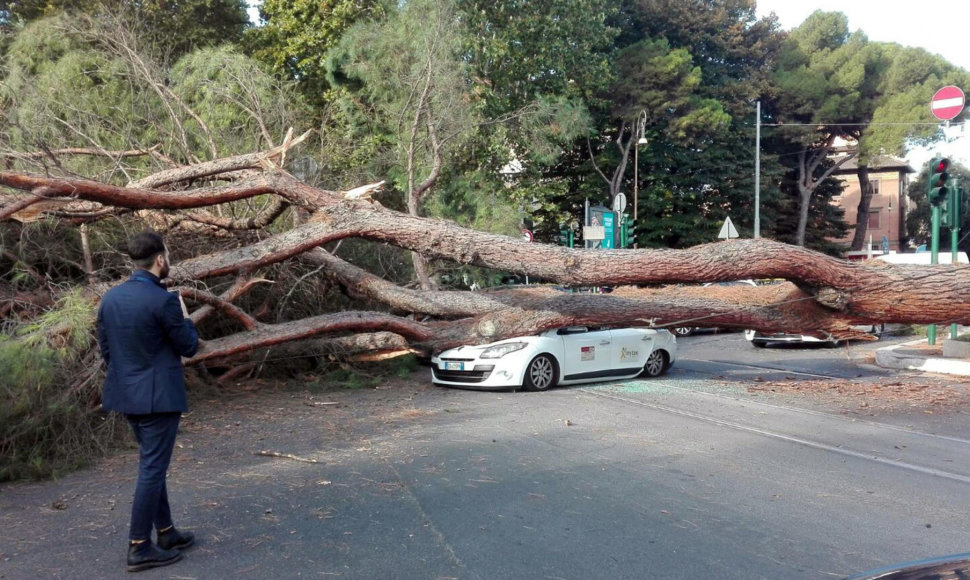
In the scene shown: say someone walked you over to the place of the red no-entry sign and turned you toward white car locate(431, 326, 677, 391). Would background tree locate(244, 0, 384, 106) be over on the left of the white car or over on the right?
right

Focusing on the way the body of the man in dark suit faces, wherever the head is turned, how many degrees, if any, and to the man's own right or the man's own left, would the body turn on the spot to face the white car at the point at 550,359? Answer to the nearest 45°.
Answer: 0° — they already face it

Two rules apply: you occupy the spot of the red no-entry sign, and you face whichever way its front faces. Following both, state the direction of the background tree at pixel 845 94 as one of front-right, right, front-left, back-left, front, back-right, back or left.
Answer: back

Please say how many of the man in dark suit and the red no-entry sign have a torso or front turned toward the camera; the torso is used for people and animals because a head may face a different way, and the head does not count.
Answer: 1

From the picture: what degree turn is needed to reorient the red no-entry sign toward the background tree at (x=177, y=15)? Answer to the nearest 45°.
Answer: approximately 90° to its right

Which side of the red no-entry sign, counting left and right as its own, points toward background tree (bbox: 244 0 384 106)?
right

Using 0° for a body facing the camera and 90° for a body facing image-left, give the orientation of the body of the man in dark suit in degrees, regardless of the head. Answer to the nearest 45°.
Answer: approximately 225°

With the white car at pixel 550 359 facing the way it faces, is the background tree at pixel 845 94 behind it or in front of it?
behind

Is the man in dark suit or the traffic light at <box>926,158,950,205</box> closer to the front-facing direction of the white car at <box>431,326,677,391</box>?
the man in dark suit

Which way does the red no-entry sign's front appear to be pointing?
toward the camera

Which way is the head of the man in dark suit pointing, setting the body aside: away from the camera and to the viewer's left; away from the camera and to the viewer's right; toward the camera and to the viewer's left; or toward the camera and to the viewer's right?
away from the camera and to the viewer's right

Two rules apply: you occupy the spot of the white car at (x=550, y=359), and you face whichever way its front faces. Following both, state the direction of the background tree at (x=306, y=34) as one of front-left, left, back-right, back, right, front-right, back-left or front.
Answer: right
